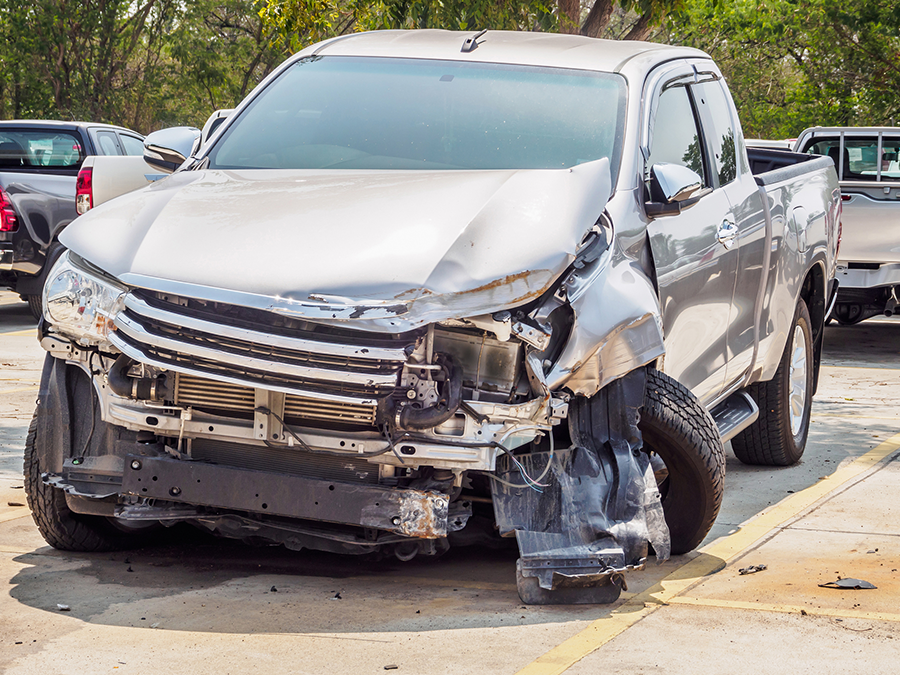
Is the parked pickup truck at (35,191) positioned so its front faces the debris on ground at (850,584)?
no

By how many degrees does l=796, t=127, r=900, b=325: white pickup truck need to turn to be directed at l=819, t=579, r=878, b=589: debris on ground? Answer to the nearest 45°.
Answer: approximately 180°

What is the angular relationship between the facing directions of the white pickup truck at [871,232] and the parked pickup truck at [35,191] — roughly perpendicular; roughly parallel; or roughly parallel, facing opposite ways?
roughly parallel

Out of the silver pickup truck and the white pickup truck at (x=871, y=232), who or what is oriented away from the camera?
the white pickup truck

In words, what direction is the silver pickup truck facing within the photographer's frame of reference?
facing the viewer and to the left of the viewer

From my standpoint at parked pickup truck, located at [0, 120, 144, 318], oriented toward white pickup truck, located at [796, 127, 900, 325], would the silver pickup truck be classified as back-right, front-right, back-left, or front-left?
front-right

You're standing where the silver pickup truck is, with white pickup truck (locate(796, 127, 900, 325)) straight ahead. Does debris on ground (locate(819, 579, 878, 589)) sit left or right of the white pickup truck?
right

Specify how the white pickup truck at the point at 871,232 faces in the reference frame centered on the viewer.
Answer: facing away from the viewer

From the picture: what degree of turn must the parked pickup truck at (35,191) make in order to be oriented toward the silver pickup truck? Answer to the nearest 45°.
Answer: approximately 135° to its right

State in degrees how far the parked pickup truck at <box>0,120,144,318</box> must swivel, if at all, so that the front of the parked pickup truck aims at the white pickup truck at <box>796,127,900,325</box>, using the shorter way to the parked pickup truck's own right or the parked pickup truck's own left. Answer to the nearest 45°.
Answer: approximately 90° to the parked pickup truck's own right

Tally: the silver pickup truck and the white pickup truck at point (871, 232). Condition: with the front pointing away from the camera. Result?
1

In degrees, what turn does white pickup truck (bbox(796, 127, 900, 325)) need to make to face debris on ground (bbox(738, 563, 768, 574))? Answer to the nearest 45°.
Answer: approximately 180°

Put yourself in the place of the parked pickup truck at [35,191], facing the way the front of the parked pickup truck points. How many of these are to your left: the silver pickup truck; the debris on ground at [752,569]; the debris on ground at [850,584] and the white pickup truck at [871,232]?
0

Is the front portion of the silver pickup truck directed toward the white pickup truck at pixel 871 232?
no

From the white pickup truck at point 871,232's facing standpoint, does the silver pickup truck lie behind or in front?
behind

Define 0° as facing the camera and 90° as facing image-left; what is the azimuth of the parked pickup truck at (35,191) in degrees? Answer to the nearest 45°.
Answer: approximately 225°
